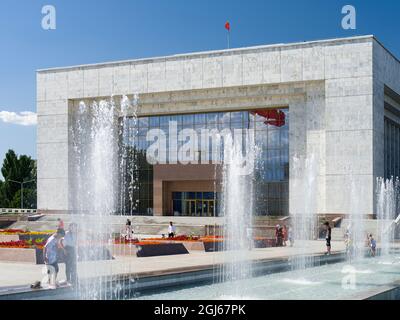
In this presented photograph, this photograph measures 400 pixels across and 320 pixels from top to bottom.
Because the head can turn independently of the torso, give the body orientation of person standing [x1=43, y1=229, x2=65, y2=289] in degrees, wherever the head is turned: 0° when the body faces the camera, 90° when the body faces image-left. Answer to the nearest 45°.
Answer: approximately 270°

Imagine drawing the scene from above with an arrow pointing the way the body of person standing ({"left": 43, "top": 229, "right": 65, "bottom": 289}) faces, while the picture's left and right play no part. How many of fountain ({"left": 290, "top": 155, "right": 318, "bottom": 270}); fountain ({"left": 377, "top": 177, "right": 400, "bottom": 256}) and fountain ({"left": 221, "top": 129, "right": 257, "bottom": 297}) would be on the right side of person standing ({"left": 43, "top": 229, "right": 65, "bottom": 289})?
0

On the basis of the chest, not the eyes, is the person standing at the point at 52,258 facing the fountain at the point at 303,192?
no
